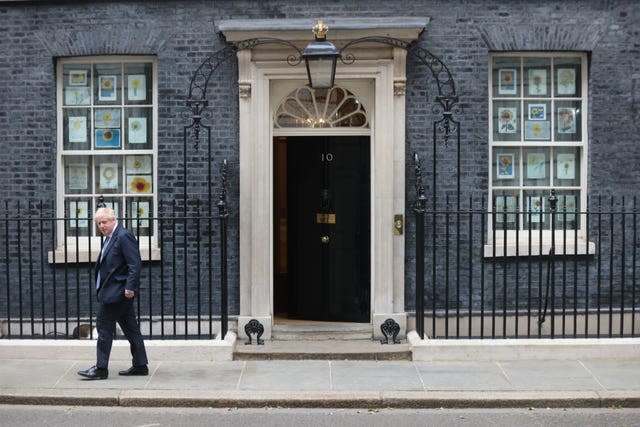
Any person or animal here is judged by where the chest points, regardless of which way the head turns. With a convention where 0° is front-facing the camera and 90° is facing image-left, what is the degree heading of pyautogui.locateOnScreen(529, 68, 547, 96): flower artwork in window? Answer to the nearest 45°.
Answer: approximately 0°

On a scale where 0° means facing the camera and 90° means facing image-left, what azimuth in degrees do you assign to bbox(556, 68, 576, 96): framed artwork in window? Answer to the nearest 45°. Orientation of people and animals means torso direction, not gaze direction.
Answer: approximately 0°

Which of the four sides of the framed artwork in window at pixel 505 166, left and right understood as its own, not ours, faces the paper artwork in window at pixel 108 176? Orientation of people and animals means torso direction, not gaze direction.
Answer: right

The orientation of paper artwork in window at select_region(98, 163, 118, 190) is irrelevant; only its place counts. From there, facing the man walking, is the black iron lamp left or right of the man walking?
left

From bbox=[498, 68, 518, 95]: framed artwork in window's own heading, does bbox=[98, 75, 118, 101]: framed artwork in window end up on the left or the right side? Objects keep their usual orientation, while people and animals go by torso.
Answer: on its right

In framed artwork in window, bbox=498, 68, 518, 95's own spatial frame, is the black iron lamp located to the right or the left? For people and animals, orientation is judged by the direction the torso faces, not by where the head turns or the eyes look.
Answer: on its right
